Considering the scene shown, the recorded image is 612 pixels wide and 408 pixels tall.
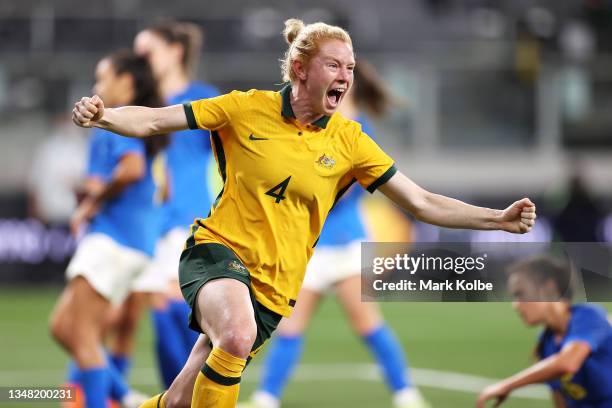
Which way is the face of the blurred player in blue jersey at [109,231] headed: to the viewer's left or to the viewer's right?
to the viewer's left

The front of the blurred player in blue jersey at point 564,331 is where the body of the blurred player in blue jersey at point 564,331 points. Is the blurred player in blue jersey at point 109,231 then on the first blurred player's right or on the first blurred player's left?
on the first blurred player's right

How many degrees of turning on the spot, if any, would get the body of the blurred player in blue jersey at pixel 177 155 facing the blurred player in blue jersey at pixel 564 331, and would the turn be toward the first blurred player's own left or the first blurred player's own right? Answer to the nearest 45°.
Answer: approximately 135° to the first blurred player's own left

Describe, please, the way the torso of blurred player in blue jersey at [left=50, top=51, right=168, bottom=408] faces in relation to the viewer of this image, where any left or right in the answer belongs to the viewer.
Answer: facing to the left of the viewer
